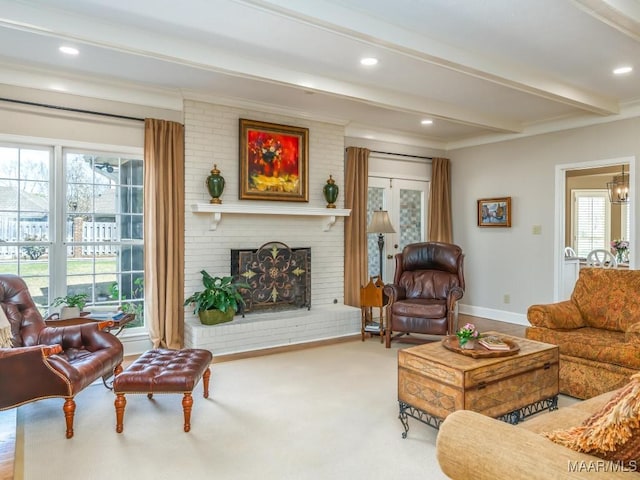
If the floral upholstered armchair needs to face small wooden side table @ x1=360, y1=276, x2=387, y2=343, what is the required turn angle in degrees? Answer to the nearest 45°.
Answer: approximately 45° to its right

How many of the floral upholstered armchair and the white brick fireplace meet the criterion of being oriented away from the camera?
0

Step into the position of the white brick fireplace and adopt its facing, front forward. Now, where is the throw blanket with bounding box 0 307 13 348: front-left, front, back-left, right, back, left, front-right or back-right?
right

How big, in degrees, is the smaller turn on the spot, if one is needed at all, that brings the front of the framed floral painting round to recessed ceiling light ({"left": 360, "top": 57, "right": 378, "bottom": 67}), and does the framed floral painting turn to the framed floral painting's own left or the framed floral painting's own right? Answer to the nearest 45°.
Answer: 0° — it already faces it

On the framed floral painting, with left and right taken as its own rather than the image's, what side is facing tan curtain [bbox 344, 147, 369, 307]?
left

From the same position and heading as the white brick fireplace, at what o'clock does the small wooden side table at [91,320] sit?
The small wooden side table is roughly at 3 o'clock from the white brick fireplace.

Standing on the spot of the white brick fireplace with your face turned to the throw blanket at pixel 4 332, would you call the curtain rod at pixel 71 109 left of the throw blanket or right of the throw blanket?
right

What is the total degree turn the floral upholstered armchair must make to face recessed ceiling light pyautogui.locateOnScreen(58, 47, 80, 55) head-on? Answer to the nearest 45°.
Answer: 0° — it already faces it

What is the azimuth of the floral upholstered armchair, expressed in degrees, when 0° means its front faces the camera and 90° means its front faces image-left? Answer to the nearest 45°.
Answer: approximately 45°

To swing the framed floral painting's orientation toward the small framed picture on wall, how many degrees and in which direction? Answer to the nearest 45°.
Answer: approximately 45° to its left

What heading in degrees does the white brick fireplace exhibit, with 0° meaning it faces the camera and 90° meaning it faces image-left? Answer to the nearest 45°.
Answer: approximately 315°

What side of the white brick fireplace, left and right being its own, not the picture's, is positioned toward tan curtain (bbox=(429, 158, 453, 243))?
left

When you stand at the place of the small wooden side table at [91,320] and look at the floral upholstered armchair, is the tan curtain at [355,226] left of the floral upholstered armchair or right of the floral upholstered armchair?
left

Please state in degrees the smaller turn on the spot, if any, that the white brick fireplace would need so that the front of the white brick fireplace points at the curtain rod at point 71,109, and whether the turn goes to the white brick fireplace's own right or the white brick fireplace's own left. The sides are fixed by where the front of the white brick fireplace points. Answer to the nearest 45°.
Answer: approximately 135° to the white brick fireplace's own right
